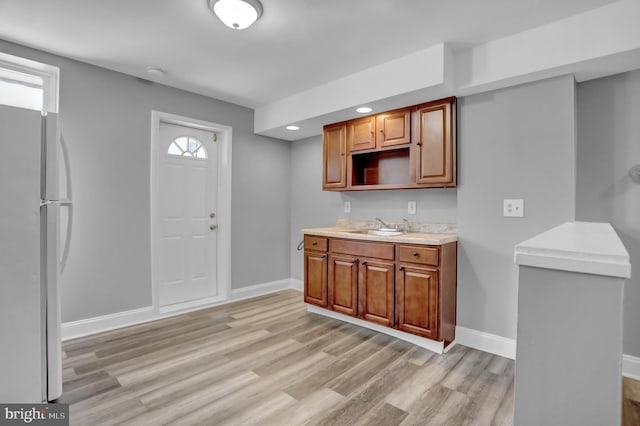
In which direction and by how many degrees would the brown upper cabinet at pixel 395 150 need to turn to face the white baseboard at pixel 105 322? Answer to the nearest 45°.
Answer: approximately 45° to its right

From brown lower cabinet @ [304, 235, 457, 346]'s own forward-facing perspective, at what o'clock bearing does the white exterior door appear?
The white exterior door is roughly at 2 o'clock from the brown lower cabinet.

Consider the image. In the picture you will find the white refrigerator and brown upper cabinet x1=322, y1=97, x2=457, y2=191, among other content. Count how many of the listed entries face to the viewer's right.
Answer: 1

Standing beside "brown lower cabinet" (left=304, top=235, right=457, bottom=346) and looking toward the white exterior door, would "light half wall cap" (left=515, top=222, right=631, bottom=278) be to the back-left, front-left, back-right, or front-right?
back-left

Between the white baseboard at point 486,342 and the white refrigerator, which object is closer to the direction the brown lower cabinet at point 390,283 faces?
the white refrigerator

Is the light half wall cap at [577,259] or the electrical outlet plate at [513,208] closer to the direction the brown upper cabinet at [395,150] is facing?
the light half wall cap

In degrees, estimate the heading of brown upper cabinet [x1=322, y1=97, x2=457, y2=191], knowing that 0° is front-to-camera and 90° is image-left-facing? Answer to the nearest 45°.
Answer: approximately 45°

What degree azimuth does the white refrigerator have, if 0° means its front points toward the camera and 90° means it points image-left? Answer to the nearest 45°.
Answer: approximately 270°

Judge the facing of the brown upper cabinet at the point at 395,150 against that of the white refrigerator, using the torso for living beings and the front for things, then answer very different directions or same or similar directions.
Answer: very different directions
